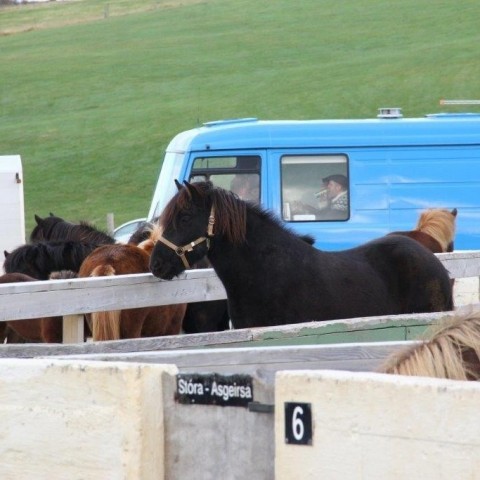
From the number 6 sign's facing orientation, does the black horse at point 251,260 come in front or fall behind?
behind

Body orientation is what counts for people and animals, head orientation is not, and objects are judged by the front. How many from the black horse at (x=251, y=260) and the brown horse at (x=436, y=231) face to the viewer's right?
1

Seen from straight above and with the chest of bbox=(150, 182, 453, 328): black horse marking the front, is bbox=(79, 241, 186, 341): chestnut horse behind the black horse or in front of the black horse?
in front

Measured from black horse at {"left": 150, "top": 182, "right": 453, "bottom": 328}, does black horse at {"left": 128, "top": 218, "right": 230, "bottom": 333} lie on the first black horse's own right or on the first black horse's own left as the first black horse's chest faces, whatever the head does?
on the first black horse's own right

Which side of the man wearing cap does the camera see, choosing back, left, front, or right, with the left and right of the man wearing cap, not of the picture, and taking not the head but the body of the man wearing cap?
left

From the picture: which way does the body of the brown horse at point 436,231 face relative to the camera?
to the viewer's right

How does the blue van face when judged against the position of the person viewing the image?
facing to the left of the viewer

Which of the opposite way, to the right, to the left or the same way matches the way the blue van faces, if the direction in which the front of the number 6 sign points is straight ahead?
to the right

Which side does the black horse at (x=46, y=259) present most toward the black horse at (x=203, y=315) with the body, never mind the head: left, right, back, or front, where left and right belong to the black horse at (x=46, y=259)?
back

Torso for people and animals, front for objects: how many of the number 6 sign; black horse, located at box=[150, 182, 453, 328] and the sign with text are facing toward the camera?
2

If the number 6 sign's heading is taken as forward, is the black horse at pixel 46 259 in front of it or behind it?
behind
